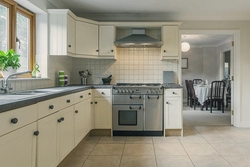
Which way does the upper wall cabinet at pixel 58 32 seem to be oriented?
to the viewer's right

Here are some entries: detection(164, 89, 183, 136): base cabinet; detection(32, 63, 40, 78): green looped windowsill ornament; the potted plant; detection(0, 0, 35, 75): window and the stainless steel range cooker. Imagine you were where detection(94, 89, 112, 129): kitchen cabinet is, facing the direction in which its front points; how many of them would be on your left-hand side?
2

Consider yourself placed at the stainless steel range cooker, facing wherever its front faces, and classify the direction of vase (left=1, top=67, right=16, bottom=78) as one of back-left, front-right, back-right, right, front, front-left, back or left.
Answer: front-right

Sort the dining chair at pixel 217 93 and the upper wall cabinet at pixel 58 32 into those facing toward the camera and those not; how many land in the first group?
0

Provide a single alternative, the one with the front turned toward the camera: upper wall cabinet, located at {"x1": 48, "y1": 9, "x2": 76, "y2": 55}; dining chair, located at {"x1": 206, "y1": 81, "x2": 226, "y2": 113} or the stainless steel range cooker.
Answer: the stainless steel range cooker

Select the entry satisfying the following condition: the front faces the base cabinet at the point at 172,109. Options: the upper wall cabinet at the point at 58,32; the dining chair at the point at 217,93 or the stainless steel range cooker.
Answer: the upper wall cabinet

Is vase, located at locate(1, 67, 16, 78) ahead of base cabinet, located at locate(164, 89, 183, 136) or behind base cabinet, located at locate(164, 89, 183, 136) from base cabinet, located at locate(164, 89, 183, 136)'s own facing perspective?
ahead

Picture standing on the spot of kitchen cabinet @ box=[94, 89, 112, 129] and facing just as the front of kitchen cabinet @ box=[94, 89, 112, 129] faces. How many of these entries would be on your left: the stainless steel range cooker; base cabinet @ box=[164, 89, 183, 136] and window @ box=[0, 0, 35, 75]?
2

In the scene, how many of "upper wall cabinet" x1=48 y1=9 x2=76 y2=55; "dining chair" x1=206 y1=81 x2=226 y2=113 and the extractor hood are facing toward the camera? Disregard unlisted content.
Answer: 1

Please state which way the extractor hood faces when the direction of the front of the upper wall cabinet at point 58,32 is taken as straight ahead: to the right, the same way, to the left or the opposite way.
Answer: to the right
